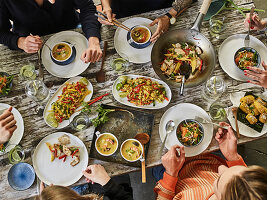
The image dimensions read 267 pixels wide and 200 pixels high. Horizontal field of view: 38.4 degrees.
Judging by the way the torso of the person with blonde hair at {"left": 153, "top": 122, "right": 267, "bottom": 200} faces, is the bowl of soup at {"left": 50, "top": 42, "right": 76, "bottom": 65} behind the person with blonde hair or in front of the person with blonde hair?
in front

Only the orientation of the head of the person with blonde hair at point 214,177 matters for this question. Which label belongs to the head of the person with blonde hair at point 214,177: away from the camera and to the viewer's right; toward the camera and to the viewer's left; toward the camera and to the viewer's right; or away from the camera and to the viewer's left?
away from the camera and to the viewer's left

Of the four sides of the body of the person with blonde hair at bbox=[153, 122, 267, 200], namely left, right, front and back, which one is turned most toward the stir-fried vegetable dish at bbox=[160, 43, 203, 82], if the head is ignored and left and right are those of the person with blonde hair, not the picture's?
front

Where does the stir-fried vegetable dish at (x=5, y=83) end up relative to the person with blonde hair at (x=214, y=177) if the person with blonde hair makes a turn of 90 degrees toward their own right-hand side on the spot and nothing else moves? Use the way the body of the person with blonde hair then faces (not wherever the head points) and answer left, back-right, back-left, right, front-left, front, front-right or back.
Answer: back-left

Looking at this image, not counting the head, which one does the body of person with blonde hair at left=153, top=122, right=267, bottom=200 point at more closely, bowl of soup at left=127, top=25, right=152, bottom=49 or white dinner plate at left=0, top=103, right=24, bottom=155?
the bowl of soup

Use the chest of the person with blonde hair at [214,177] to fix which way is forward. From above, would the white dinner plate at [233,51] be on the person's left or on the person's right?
on the person's right

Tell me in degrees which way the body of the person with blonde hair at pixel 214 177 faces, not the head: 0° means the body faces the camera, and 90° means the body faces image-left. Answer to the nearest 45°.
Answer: approximately 135°

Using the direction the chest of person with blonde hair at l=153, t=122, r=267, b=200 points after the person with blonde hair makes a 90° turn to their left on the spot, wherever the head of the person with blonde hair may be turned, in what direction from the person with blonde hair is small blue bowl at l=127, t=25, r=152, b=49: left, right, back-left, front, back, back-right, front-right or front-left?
right

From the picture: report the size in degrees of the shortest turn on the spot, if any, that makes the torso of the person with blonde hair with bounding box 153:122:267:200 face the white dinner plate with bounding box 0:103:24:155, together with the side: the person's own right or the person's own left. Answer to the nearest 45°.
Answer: approximately 45° to the person's own left

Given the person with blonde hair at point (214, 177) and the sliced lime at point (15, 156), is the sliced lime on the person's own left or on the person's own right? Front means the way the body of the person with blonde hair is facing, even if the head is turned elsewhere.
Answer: on the person's own left
